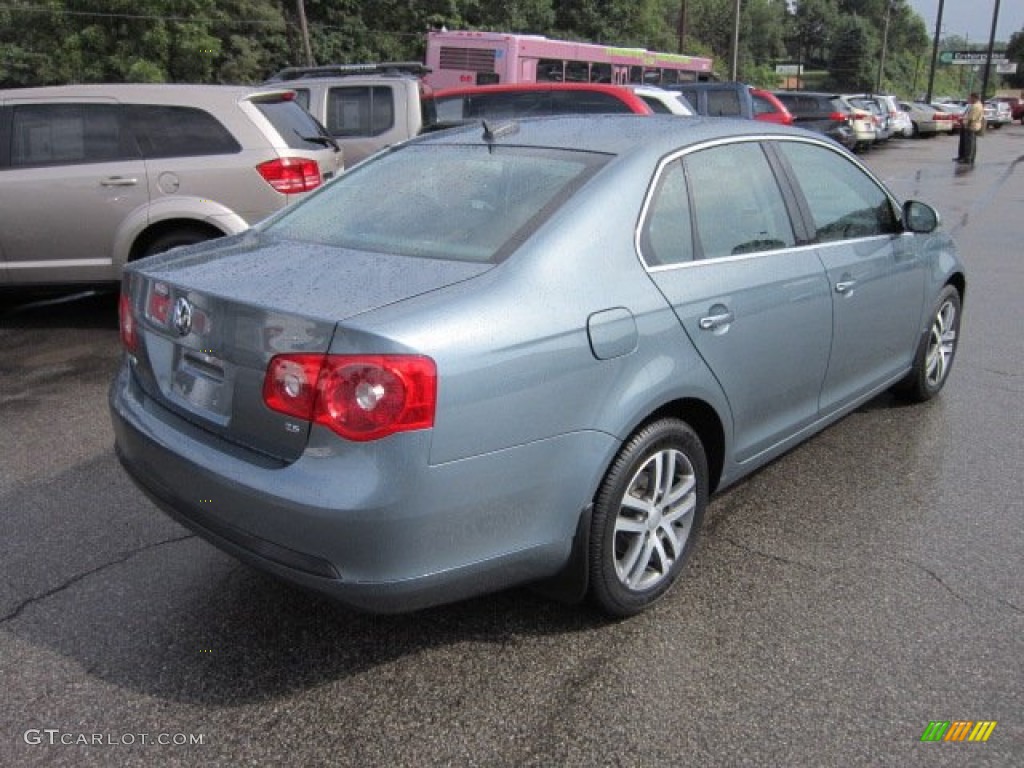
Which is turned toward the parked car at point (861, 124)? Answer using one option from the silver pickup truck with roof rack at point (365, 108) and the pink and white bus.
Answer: the pink and white bus

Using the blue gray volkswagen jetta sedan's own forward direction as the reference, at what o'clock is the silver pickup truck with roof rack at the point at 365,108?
The silver pickup truck with roof rack is roughly at 10 o'clock from the blue gray volkswagen jetta sedan.

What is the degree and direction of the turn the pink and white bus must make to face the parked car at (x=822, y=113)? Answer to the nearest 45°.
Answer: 0° — it already faces it

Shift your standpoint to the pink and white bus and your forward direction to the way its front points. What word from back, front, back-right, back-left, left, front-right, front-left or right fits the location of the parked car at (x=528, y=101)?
back-right

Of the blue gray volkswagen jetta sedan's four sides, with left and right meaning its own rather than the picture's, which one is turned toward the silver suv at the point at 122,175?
left
